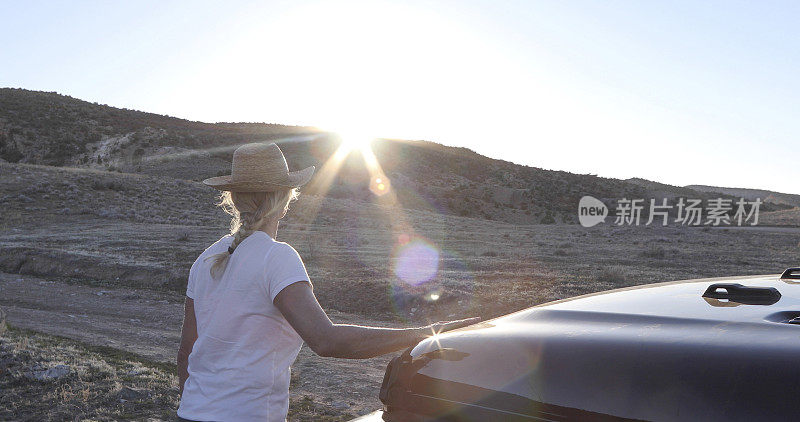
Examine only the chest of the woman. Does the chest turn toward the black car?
no

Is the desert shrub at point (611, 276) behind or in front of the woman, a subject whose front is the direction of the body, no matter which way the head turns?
in front

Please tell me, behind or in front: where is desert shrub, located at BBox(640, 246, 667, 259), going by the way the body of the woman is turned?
in front

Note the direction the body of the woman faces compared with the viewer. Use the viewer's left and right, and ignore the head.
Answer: facing away from the viewer and to the right of the viewer

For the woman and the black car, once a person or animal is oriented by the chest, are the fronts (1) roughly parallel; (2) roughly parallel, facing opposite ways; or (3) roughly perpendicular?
roughly perpendicular

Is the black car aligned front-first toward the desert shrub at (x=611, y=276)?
no

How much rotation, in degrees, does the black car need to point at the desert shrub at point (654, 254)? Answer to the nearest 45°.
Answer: approximately 90° to its right

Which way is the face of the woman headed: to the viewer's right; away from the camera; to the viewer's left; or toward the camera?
away from the camera

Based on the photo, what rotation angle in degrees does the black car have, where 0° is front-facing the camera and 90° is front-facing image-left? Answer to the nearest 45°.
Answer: approximately 90°

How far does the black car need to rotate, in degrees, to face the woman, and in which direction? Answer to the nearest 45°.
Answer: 0° — it already faces them

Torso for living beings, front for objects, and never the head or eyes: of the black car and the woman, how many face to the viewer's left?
1
